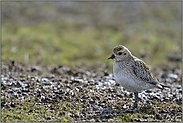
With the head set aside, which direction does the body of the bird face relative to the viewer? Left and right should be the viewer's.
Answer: facing to the left of the viewer
